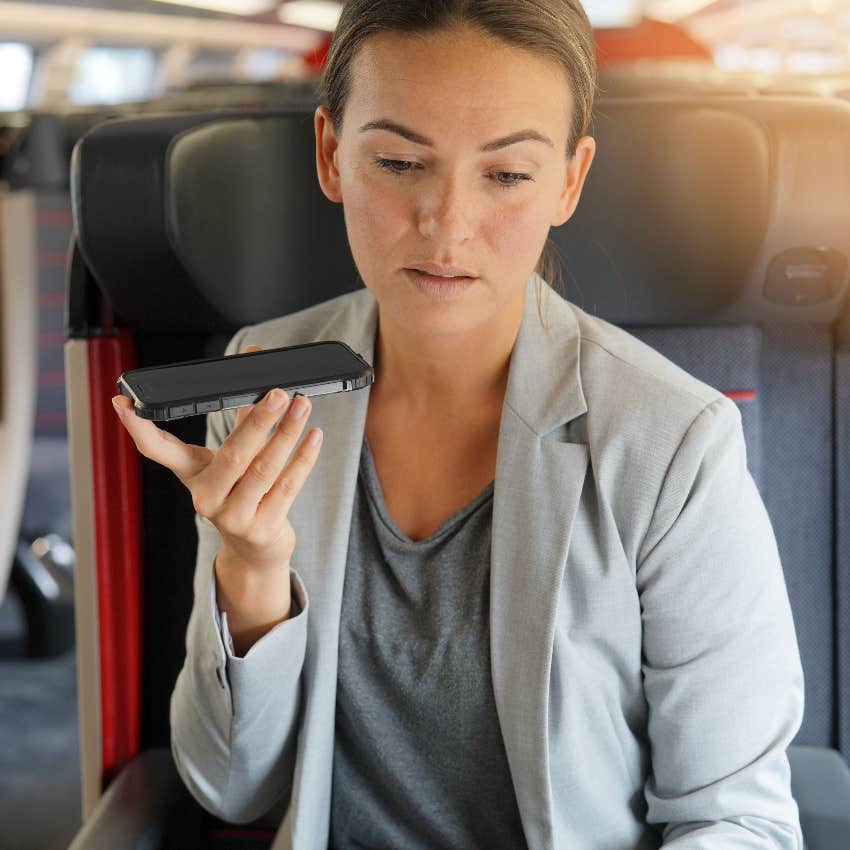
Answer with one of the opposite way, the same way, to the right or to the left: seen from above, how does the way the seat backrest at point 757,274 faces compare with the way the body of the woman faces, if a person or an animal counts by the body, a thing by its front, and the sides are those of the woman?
the same way

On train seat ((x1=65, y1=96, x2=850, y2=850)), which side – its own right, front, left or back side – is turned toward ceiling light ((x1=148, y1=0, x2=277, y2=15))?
back

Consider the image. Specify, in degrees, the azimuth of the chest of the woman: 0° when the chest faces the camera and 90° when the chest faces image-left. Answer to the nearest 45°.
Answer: approximately 0°

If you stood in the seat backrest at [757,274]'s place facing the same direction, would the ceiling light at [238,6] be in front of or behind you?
behind

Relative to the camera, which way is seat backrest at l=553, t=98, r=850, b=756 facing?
toward the camera

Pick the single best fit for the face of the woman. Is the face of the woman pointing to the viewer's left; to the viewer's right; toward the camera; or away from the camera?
toward the camera

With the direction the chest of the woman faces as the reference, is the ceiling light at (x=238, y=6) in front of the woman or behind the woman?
behind

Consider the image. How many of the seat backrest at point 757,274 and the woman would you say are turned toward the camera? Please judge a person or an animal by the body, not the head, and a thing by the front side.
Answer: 2

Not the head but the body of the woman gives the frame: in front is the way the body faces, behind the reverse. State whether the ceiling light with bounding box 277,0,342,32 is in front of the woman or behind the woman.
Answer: behind
